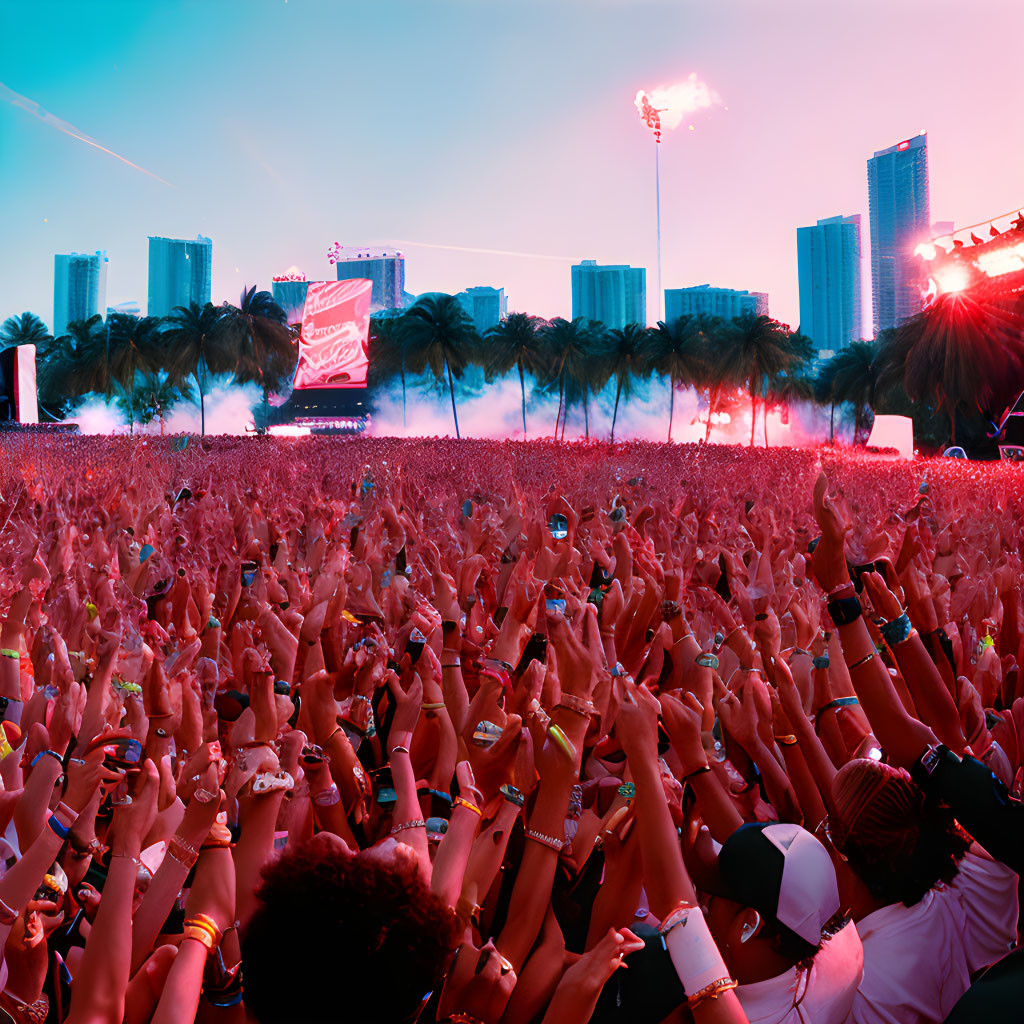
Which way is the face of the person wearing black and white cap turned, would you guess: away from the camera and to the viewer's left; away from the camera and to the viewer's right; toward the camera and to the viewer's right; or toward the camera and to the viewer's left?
away from the camera and to the viewer's left

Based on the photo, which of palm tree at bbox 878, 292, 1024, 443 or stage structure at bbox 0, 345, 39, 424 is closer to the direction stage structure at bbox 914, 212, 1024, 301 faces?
the stage structure

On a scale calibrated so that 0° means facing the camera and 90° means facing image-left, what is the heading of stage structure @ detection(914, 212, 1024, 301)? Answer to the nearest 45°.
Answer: approximately 45°

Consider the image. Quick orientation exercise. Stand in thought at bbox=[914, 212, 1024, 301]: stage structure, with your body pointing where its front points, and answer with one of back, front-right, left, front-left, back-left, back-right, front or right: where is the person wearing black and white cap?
front-left

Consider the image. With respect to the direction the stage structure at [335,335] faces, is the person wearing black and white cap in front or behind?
in front

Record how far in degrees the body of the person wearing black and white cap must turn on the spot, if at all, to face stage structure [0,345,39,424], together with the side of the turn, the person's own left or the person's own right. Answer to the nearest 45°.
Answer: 0° — they already face it

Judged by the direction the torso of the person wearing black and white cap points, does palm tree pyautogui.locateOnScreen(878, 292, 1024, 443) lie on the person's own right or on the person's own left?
on the person's own right

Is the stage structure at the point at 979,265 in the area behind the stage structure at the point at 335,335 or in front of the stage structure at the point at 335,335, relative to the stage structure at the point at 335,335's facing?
in front

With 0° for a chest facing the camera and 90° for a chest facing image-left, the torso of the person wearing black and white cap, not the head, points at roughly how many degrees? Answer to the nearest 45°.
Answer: approximately 135°

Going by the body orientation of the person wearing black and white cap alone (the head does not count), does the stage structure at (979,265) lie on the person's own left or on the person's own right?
on the person's own right

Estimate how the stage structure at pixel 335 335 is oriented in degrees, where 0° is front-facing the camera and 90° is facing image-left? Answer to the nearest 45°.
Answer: approximately 0°

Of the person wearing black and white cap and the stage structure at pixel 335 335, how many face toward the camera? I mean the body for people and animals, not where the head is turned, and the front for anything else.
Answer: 1
